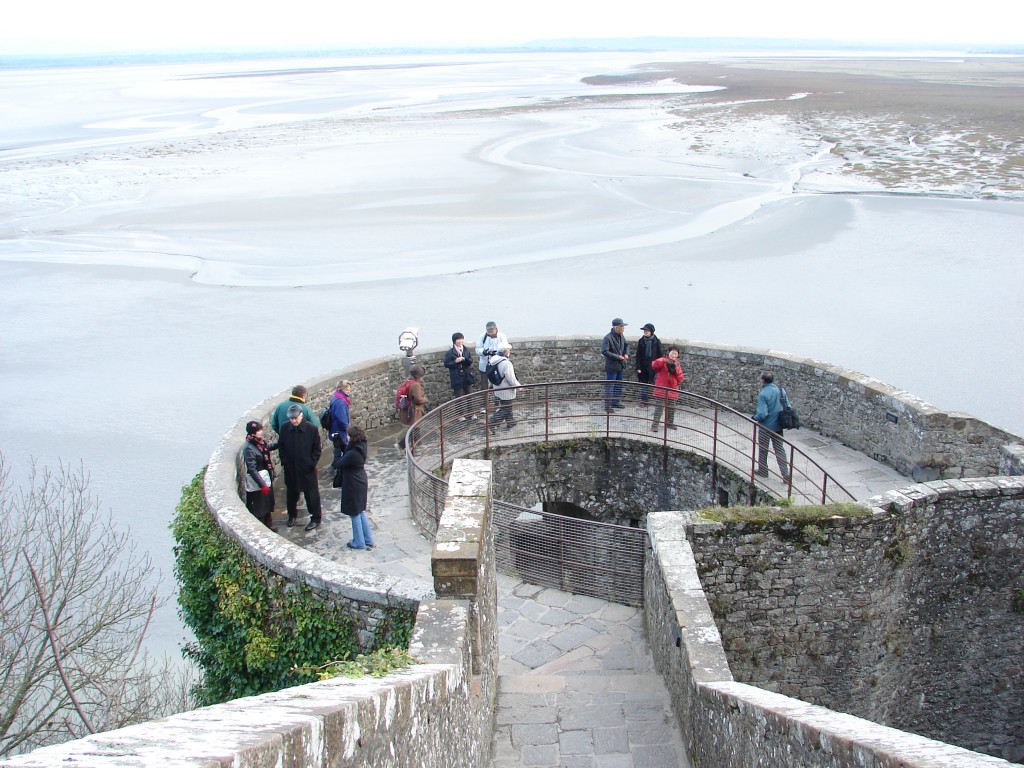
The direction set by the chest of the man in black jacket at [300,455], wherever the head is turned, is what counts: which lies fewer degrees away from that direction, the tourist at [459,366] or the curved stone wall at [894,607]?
the curved stone wall

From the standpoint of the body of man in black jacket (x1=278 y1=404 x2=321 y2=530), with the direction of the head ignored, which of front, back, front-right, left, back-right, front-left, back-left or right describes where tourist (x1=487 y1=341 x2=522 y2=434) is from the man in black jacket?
back-left

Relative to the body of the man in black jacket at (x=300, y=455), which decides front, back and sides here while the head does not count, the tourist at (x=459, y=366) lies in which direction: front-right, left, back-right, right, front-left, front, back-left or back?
back-left

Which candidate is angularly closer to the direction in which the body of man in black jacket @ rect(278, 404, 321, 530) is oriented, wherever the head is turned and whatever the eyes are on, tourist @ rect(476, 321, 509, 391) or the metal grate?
the metal grate

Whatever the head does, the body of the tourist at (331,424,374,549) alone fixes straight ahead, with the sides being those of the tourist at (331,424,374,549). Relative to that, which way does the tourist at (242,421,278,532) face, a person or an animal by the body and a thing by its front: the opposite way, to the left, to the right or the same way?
the opposite way
